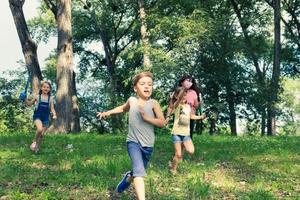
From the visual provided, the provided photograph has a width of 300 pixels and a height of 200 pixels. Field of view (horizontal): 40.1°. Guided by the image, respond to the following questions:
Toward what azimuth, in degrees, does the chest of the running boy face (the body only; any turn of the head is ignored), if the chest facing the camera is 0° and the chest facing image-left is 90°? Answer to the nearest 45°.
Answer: approximately 315°

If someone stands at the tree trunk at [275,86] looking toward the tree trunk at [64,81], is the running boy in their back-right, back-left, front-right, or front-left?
front-left

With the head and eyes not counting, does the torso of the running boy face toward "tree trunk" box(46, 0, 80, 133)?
no

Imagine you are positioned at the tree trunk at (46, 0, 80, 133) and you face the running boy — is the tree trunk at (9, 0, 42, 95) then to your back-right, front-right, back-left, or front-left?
back-right

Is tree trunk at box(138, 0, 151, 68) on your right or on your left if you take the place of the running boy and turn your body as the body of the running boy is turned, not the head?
on your left

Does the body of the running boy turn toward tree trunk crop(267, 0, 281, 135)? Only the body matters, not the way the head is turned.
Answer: no

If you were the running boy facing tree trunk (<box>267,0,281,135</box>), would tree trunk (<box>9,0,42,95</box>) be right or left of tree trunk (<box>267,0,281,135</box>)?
left

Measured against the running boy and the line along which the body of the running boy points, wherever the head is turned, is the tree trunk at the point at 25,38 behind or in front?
behind
